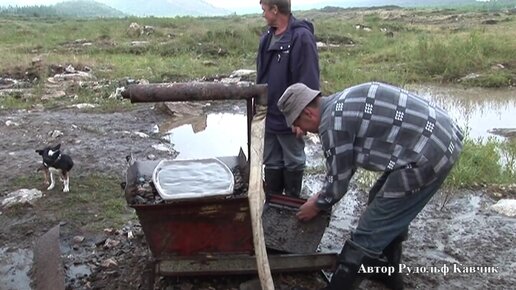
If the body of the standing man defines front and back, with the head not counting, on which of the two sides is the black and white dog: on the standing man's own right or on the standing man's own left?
on the standing man's own right

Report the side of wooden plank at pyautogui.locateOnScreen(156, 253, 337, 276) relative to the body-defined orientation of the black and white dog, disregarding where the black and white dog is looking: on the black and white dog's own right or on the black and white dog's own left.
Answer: on the black and white dog's own left

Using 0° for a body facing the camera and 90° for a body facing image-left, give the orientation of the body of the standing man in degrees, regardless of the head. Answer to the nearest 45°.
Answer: approximately 45°

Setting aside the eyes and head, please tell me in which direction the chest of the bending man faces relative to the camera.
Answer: to the viewer's left

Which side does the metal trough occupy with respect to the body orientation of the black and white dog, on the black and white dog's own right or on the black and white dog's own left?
on the black and white dog's own left
